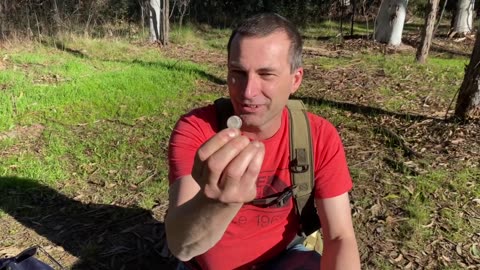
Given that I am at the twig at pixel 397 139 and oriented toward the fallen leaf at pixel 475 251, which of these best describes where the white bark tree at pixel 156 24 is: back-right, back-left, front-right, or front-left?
back-right

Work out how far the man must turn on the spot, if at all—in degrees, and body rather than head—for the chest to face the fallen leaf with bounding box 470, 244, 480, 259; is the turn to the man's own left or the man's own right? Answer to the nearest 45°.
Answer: approximately 135° to the man's own left

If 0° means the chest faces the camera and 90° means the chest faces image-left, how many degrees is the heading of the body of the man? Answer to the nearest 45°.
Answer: approximately 0°

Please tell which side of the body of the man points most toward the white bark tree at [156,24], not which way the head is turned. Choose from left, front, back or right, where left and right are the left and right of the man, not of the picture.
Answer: back

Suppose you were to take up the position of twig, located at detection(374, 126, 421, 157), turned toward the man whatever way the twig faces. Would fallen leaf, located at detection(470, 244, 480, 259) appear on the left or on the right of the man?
left

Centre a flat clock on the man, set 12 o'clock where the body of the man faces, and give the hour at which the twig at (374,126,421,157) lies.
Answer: The twig is roughly at 7 o'clock from the man.
